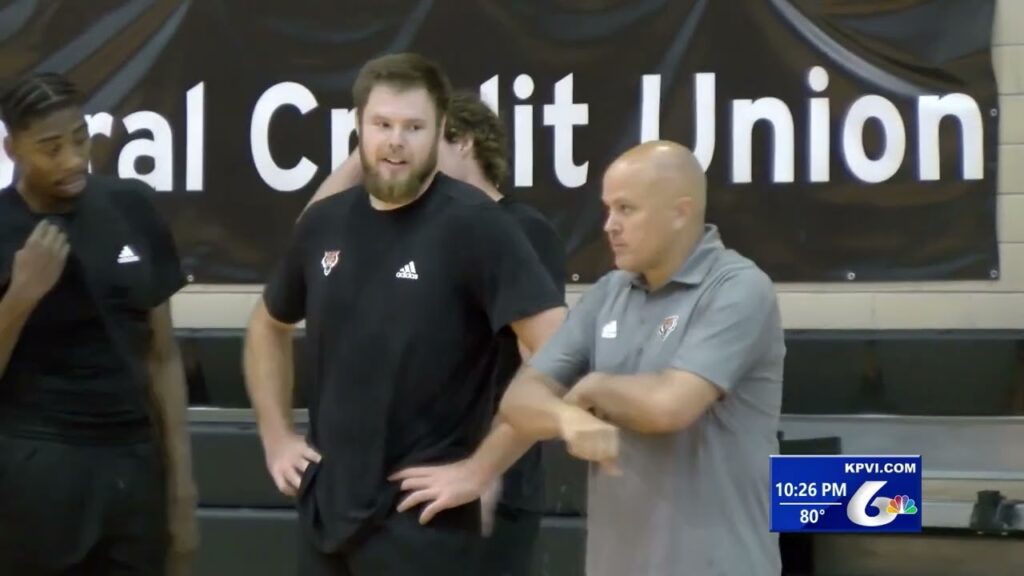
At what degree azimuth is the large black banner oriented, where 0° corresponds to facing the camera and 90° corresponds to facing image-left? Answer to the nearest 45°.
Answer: approximately 0°

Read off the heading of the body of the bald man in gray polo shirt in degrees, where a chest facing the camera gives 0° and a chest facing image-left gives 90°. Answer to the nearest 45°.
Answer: approximately 45°

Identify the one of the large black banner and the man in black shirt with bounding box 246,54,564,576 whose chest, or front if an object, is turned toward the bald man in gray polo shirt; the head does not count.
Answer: the large black banner

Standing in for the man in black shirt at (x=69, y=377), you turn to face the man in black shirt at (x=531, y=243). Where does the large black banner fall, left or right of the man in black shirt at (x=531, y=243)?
left

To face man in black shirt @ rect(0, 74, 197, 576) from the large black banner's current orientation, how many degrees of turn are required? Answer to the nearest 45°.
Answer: approximately 45° to its right

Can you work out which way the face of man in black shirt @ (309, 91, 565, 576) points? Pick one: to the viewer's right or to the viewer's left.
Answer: to the viewer's left

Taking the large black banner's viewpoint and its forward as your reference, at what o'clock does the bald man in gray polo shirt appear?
The bald man in gray polo shirt is roughly at 12 o'clock from the large black banner.

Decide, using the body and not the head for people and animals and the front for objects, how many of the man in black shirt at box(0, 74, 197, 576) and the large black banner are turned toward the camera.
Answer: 2

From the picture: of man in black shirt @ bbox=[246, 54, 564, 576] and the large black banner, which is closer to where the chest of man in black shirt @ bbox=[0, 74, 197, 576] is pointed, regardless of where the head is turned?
the man in black shirt

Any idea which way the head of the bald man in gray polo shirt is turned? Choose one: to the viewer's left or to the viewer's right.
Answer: to the viewer's left

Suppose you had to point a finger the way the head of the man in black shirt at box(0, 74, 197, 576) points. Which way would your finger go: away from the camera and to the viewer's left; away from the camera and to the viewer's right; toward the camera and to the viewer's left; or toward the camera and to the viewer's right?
toward the camera and to the viewer's right

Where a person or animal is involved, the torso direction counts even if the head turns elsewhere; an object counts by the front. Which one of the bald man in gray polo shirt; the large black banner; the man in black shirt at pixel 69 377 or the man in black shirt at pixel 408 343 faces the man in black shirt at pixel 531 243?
the large black banner

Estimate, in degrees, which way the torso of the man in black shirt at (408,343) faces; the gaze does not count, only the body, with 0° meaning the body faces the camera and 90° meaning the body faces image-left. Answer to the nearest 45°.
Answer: approximately 45°

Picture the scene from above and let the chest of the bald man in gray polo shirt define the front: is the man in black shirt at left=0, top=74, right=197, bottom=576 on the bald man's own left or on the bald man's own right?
on the bald man's own right
